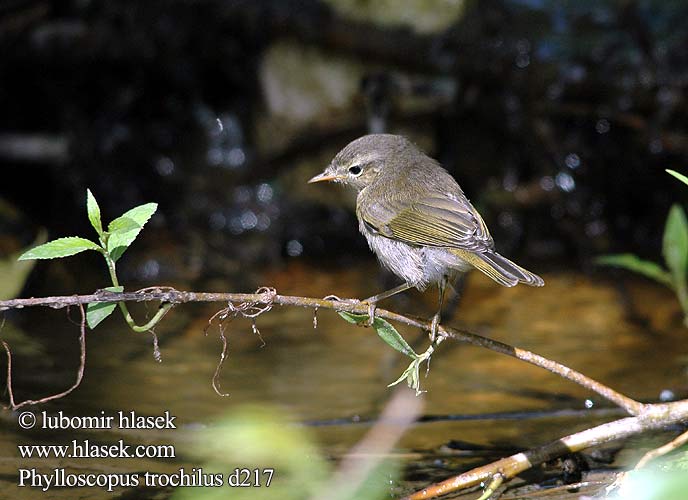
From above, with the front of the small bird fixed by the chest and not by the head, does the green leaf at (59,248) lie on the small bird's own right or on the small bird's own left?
on the small bird's own left

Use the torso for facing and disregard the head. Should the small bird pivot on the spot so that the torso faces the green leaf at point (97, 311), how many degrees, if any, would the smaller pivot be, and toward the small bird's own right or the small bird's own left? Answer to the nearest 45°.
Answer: approximately 45° to the small bird's own left

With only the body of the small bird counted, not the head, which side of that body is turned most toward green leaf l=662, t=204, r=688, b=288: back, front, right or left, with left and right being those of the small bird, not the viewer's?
back

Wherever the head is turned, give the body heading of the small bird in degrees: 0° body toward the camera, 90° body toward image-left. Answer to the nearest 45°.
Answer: approximately 90°

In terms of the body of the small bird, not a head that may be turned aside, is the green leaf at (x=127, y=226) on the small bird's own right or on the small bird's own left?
on the small bird's own left

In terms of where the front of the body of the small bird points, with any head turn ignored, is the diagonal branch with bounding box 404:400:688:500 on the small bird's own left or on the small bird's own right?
on the small bird's own left
